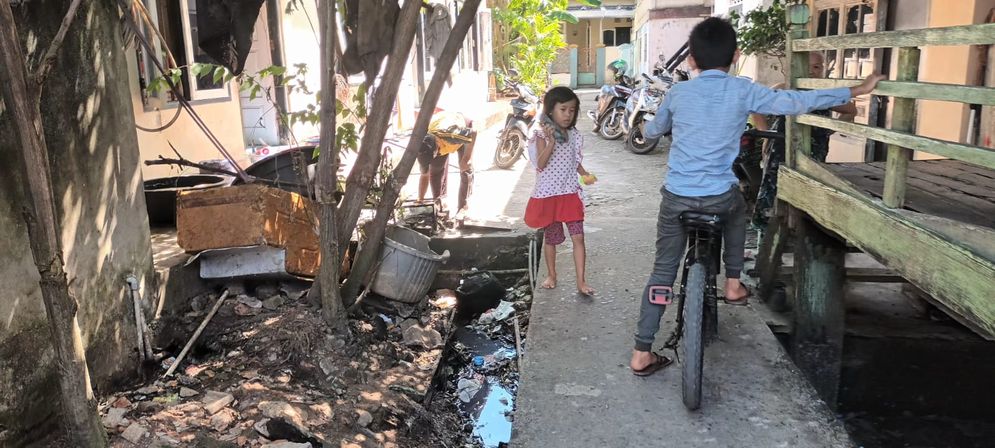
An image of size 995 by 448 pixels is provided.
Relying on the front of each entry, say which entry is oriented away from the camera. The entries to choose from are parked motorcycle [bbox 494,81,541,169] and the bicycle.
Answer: the bicycle

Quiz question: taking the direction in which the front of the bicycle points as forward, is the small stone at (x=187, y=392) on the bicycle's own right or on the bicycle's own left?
on the bicycle's own left

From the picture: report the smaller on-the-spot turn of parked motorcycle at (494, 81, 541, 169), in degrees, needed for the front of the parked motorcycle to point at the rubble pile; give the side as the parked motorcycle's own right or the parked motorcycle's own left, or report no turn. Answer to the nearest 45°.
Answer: approximately 45° to the parked motorcycle's own left

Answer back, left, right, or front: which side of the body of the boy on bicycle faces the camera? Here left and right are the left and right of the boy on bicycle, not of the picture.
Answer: back

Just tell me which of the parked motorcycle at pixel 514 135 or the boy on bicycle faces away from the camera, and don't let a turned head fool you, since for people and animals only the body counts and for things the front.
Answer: the boy on bicycle

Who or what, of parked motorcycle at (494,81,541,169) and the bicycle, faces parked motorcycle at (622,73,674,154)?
the bicycle

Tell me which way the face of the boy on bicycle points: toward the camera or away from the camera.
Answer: away from the camera

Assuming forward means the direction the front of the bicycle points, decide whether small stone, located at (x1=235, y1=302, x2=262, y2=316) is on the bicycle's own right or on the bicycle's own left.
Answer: on the bicycle's own left

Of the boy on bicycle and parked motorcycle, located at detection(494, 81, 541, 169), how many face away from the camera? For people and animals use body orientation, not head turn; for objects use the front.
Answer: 1

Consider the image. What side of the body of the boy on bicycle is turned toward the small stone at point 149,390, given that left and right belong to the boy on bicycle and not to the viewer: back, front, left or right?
left

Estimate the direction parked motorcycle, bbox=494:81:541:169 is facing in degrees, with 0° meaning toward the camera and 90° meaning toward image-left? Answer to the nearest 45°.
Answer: approximately 45°

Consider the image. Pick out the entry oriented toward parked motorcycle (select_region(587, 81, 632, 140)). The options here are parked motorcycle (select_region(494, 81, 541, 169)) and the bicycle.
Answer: the bicycle

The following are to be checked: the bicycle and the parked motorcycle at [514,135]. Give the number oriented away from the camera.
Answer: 1

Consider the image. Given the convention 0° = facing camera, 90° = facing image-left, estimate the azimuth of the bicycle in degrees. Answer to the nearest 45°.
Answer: approximately 180°
